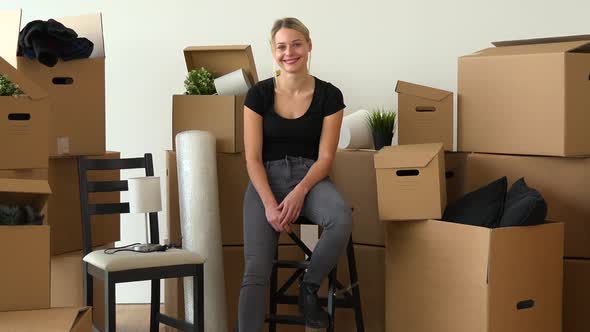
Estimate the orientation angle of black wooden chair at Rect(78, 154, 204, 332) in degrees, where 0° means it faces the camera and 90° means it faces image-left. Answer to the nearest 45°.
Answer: approximately 315°

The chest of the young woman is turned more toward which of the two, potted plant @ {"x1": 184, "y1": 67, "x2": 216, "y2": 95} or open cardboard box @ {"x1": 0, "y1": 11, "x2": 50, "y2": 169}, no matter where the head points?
the open cardboard box

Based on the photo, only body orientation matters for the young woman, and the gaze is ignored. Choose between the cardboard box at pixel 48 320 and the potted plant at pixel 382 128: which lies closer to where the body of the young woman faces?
the cardboard box

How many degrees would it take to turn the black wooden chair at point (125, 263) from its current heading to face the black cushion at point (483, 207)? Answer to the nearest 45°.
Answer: approximately 45° to its left

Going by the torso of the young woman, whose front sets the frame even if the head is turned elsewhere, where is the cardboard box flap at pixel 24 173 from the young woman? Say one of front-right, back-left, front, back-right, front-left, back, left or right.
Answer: right

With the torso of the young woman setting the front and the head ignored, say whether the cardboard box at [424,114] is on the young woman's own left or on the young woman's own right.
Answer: on the young woman's own left

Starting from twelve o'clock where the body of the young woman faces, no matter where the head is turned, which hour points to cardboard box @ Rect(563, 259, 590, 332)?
The cardboard box is roughly at 9 o'clock from the young woman.
